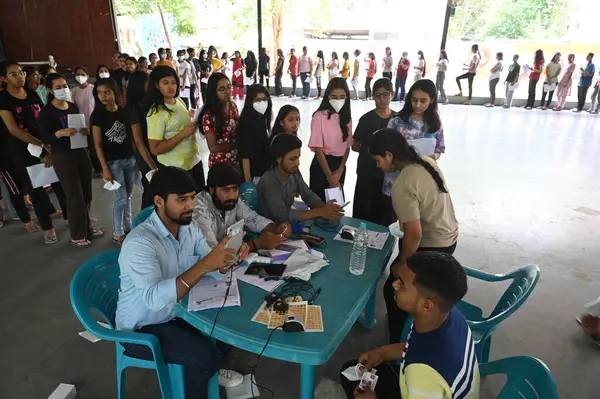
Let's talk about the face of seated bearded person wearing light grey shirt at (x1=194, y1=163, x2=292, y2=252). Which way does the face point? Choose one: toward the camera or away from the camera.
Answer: toward the camera

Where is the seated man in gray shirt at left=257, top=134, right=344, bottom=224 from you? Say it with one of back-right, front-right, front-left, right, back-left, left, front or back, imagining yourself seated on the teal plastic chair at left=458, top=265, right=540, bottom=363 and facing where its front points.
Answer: front

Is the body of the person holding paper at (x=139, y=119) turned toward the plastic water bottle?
no

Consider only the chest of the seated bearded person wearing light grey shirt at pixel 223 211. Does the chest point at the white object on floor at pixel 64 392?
no

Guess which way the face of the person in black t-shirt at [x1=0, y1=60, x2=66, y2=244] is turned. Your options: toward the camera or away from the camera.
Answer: toward the camera

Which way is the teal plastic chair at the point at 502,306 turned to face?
to the viewer's left

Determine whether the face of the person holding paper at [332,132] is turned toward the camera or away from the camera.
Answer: toward the camera

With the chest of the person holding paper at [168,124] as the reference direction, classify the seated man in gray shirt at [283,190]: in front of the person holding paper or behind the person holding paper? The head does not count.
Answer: in front

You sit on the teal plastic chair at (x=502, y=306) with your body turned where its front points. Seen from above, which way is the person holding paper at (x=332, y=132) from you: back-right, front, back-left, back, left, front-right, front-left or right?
front-right

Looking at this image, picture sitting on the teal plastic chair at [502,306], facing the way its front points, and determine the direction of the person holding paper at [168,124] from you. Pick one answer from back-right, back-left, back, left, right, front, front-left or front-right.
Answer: front

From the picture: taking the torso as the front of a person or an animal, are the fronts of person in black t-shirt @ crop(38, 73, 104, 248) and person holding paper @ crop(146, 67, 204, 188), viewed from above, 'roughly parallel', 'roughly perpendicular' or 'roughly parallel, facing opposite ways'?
roughly parallel

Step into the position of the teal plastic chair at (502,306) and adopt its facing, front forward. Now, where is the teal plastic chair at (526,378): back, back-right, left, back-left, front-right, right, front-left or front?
left

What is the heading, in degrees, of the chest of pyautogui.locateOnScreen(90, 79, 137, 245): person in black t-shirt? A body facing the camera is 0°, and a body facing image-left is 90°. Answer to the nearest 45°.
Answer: approximately 315°

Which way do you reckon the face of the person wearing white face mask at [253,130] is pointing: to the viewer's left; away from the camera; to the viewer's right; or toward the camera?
toward the camera

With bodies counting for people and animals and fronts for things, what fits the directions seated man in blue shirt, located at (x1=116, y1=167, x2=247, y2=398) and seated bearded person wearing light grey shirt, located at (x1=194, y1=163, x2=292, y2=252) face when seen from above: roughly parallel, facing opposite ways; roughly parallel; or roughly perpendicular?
roughly parallel

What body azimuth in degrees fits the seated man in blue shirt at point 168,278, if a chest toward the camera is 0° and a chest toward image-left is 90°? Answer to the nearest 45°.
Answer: approximately 315°

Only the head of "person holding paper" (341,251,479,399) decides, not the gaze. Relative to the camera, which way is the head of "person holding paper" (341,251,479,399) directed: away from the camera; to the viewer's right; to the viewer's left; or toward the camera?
to the viewer's left

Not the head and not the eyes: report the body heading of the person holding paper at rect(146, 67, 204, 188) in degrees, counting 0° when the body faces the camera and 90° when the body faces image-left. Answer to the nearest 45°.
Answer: approximately 315°
